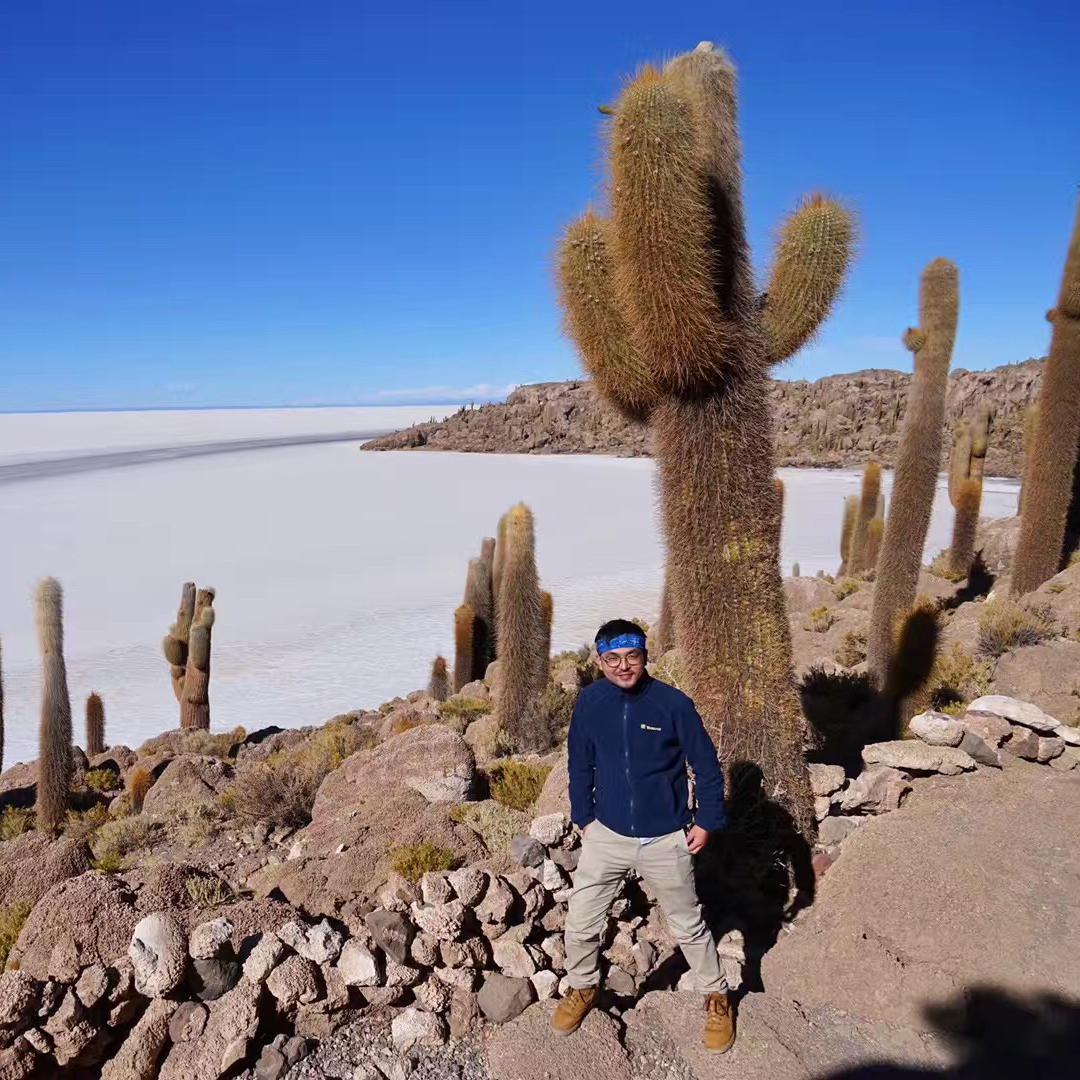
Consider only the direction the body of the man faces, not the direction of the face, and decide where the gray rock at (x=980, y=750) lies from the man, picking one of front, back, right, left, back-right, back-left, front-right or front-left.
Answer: back-left

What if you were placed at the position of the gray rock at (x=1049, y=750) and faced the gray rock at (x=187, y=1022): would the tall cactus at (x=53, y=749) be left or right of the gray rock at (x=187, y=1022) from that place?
right

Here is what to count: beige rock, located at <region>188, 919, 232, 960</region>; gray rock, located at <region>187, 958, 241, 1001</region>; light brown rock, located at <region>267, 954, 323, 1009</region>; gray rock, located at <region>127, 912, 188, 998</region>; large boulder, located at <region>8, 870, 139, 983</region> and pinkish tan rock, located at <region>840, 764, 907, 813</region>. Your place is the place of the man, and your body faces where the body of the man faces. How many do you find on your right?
5

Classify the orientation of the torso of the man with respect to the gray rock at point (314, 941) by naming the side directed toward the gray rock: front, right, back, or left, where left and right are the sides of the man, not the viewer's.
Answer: right

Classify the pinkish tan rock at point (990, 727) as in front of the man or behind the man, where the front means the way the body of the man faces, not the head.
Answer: behind

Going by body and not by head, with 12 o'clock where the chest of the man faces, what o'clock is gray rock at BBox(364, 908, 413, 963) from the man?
The gray rock is roughly at 3 o'clock from the man.

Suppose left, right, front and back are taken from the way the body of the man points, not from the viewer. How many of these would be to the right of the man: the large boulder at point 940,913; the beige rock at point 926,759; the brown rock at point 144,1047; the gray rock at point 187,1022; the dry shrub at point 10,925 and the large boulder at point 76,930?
4

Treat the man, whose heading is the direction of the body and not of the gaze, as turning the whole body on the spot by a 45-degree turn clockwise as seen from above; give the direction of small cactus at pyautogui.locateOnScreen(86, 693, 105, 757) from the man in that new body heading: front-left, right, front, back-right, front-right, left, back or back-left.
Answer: right

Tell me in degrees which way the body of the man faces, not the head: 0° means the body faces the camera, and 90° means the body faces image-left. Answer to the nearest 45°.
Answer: approximately 0°

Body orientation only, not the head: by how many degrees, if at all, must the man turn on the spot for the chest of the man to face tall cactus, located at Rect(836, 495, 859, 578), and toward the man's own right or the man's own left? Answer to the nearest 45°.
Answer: approximately 180°

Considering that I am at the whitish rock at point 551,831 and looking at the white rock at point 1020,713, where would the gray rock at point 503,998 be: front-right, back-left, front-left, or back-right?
back-right
